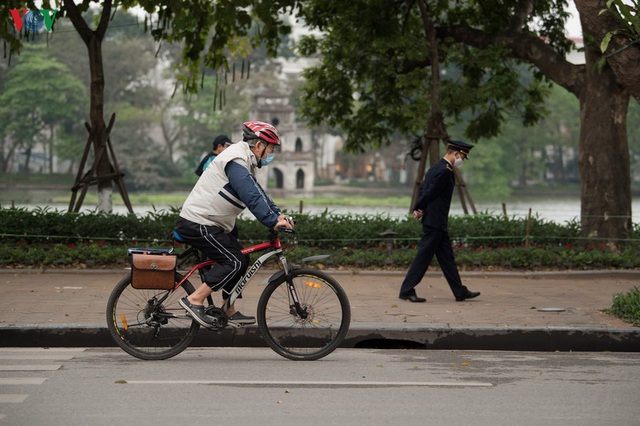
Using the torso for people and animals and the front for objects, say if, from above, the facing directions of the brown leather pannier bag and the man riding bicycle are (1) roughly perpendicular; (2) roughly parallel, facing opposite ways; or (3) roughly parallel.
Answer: roughly perpendicular

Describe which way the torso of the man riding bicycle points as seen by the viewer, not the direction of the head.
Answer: to the viewer's right

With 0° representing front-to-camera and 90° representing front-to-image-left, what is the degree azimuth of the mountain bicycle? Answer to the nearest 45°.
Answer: approximately 270°

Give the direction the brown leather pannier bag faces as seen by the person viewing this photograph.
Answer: facing the viewer

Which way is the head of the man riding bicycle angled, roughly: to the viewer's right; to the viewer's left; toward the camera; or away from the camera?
to the viewer's right

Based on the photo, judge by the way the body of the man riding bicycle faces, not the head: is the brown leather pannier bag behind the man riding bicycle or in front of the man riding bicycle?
behind

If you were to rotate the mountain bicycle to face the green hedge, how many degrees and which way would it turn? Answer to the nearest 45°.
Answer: approximately 90° to its left
